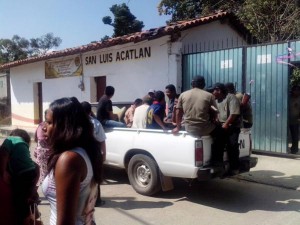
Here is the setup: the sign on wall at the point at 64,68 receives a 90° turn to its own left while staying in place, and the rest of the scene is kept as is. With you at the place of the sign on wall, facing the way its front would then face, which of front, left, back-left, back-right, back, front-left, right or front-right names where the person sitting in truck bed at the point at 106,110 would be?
front-right

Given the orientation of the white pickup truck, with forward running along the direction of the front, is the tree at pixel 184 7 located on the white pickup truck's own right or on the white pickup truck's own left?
on the white pickup truck's own right

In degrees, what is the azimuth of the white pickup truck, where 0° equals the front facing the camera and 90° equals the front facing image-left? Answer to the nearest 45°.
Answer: approximately 135°

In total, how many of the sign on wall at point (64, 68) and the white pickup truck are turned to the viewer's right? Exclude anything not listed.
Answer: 0
